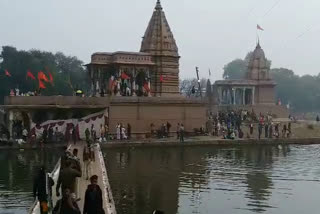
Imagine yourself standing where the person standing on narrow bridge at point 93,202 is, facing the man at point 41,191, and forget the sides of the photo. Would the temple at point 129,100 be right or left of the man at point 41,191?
right

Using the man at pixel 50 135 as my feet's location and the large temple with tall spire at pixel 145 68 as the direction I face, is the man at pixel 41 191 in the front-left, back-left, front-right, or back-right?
back-right
